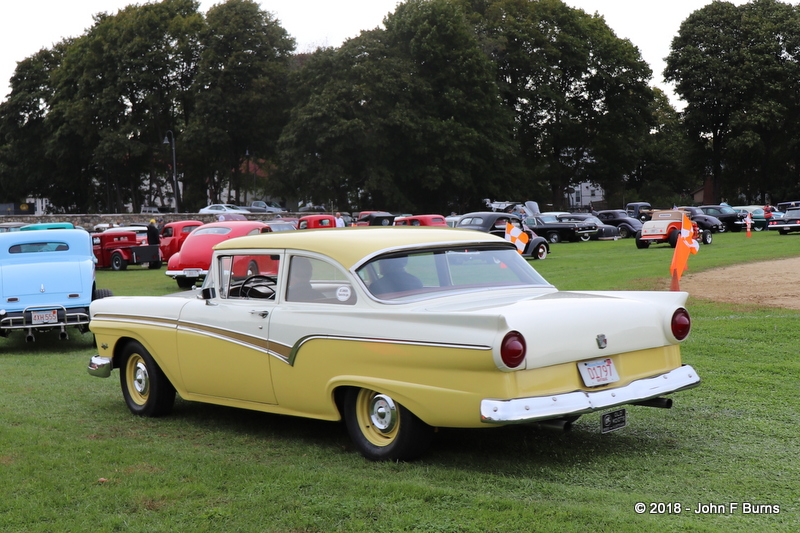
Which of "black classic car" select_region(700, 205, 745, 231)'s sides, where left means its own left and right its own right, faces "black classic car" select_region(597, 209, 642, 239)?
right

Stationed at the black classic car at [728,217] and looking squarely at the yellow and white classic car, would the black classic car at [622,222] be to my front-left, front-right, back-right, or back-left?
front-right

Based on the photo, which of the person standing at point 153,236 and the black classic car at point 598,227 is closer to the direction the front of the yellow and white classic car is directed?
the person standing

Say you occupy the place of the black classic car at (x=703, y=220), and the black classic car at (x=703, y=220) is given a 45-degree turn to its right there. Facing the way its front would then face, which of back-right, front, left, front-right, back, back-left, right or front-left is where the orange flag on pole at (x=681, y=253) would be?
front

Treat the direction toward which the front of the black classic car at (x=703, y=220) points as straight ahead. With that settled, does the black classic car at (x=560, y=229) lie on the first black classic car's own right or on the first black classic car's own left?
on the first black classic car's own right

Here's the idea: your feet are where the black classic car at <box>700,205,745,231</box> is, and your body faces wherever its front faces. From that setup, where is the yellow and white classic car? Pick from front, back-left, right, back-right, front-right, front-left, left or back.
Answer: front-right

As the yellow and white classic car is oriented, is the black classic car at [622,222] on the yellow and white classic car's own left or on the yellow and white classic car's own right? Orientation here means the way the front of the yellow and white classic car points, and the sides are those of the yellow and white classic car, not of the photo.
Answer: on the yellow and white classic car's own right

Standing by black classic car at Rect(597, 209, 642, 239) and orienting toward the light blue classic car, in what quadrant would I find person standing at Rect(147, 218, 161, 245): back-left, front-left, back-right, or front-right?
front-right

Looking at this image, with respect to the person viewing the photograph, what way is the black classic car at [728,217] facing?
facing the viewer and to the right of the viewer

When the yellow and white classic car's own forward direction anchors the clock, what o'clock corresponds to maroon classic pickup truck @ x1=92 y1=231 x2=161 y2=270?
The maroon classic pickup truck is roughly at 1 o'clock from the yellow and white classic car.

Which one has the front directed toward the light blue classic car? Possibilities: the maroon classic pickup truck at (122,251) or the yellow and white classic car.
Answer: the yellow and white classic car

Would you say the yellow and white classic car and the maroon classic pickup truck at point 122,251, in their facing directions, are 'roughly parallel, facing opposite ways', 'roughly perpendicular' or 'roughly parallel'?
roughly parallel
